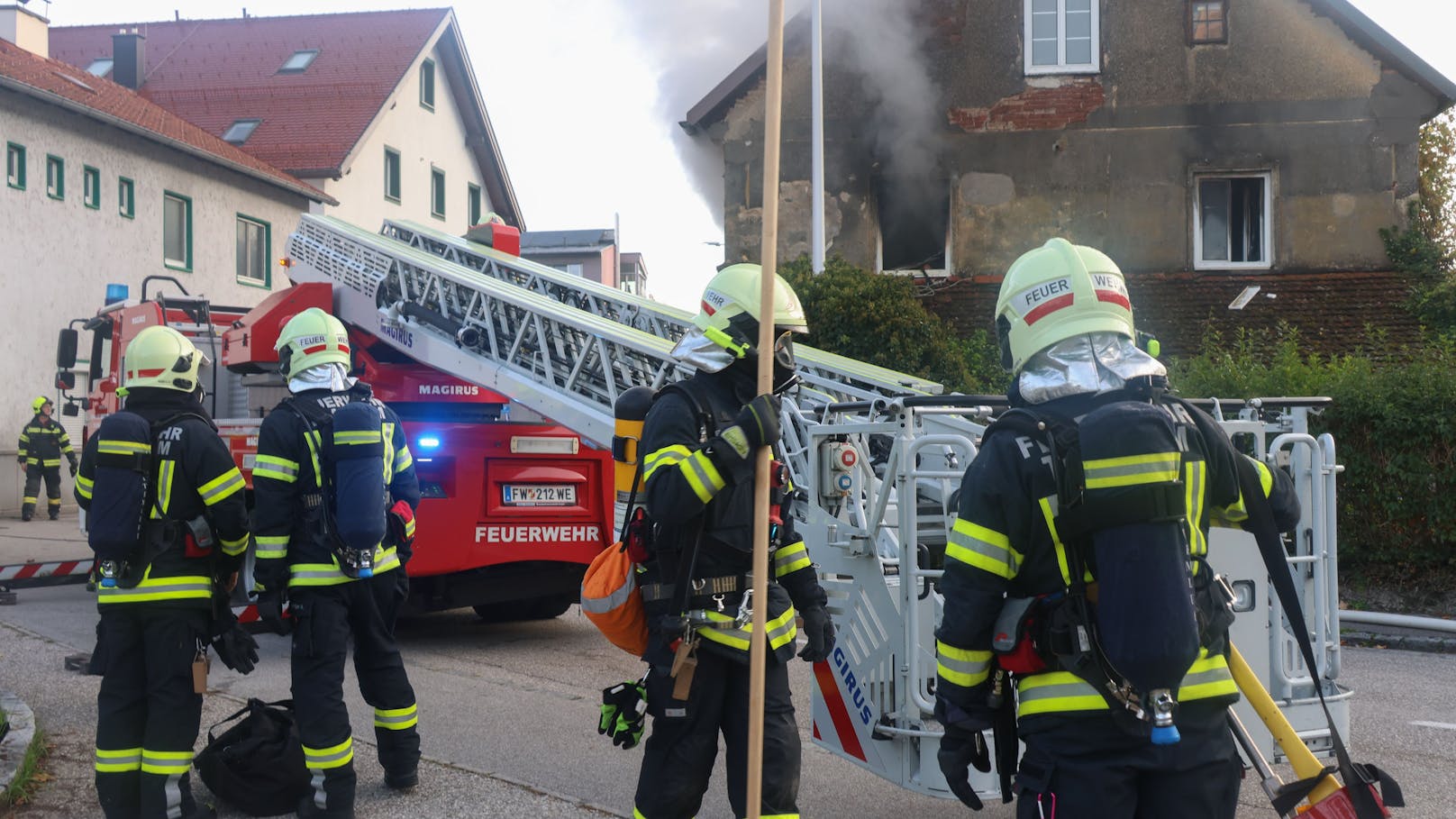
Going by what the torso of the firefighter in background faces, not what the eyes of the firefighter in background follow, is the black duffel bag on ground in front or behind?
in front

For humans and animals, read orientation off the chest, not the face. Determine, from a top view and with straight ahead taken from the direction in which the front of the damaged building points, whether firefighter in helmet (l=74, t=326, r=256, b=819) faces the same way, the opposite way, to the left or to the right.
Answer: the opposite way

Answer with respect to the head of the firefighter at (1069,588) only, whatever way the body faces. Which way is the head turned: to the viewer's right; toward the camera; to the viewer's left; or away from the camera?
away from the camera

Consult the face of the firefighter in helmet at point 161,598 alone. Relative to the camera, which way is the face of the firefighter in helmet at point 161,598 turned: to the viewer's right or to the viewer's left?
to the viewer's right

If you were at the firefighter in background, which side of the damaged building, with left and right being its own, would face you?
right

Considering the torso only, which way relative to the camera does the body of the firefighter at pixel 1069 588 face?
away from the camera

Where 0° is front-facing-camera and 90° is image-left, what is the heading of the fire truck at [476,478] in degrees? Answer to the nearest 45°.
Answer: approximately 135°

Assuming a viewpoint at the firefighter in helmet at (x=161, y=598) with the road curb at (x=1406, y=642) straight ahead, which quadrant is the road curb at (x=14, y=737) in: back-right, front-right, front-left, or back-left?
back-left

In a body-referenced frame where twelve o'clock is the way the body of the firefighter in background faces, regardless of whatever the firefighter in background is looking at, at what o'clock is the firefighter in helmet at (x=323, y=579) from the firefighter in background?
The firefighter in helmet is roughly at 12 o'clock from the firefighter in background.
